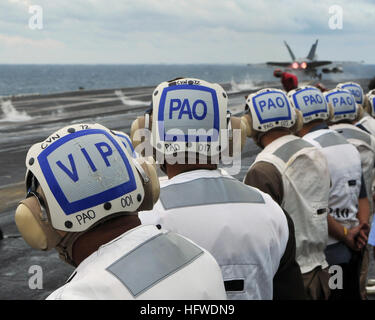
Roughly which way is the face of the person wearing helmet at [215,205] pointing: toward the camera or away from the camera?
away from the camera

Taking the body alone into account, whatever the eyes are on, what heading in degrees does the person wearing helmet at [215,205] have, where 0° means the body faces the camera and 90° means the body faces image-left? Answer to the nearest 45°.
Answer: approximately 180°

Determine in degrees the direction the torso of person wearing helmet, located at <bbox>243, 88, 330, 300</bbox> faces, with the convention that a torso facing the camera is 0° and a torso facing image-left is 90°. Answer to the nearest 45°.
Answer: approximately 135°

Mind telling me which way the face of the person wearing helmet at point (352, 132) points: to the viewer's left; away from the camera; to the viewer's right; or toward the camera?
away from the camera

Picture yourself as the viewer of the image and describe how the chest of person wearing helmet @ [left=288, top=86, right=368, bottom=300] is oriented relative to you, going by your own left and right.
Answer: facing away from the viewer and to the left of the viewer

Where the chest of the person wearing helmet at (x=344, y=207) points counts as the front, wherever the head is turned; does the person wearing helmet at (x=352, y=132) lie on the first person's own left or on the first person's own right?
on the first person's own right

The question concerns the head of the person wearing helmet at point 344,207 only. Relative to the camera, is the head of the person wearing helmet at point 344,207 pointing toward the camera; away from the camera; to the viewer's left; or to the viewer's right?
away from the camera

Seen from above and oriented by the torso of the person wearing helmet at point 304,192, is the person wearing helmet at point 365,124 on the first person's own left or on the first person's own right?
on the first person's own right

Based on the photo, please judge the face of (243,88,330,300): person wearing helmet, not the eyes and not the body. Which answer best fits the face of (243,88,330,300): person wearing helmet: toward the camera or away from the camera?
away from the camera

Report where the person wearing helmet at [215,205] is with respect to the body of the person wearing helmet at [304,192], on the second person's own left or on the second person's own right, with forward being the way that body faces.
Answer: on the second person's own left

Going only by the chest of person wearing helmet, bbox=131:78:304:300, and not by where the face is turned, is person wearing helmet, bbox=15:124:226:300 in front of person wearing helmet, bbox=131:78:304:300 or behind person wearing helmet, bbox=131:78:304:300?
behind
